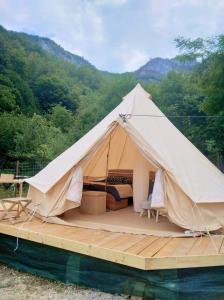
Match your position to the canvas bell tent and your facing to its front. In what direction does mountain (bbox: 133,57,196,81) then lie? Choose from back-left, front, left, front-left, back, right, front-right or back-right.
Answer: back

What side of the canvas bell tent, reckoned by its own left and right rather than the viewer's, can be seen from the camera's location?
front

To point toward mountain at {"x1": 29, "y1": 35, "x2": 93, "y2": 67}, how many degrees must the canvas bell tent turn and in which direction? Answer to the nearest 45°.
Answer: approximately 180°
